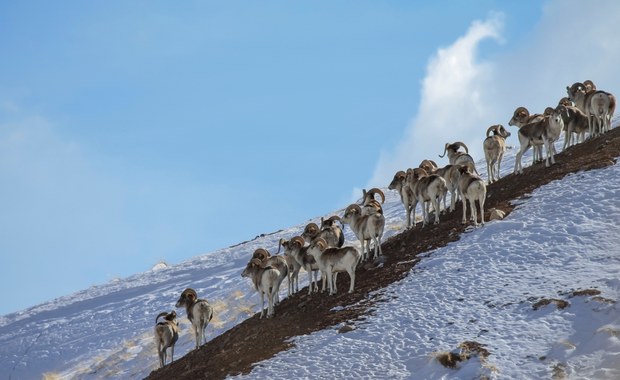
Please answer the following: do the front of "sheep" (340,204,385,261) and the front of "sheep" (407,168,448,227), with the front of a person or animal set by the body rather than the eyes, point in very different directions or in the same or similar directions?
same or similar directions

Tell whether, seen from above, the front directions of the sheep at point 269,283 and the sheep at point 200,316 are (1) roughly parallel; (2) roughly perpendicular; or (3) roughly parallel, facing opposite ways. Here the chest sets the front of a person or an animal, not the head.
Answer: roughly parallel

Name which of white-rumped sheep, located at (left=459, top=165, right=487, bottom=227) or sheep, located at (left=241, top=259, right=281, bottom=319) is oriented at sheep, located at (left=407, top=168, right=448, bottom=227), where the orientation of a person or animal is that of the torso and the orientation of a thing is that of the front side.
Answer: the white-rumped sheep

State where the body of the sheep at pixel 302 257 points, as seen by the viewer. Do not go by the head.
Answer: to the viewer's left

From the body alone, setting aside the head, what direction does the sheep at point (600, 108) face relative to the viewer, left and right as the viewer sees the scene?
facing away from the viewer

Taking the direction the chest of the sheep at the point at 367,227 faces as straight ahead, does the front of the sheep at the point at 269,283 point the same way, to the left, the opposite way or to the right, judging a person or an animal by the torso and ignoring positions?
the same way

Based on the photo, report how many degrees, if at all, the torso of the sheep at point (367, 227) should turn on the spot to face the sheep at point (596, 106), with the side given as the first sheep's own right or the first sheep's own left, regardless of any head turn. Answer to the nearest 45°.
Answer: approximately 90° to the first sheep's own right

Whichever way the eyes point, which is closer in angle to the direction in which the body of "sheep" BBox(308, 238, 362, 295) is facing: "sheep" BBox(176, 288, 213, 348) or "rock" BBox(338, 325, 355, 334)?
the sheep
